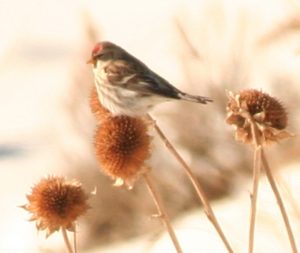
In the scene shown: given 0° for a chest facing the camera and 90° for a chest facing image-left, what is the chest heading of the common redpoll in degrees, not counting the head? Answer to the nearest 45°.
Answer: approximately 90°

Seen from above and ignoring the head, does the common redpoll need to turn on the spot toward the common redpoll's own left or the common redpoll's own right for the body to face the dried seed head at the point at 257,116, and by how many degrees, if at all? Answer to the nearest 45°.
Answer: approximately 135° to the common redpoll's own left
